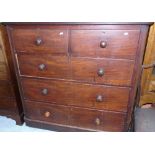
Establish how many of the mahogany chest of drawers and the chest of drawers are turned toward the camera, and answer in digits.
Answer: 2

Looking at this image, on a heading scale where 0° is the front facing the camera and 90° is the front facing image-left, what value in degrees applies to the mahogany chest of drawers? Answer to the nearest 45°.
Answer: approximately 0°

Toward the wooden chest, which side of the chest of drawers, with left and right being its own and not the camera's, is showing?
left

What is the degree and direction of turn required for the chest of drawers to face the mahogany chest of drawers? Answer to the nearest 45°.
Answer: approximately 45° to its left

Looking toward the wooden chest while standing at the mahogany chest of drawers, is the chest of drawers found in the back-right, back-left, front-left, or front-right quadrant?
back-left

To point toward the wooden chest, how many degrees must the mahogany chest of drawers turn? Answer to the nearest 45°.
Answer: approximately 90° to its left

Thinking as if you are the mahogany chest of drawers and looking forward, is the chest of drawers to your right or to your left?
on your right

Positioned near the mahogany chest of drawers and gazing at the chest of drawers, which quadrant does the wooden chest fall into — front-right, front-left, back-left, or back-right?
back-right
